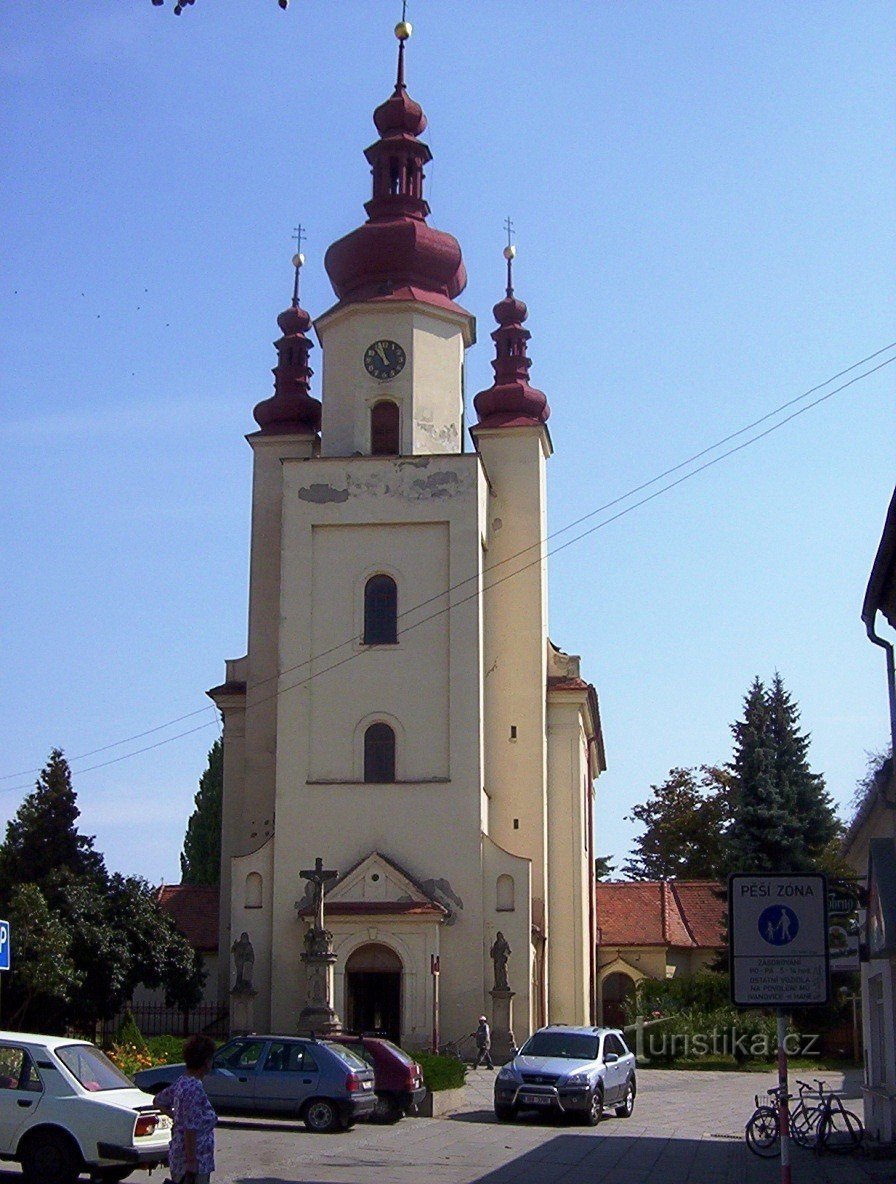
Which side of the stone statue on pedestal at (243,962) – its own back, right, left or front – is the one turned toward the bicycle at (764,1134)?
front

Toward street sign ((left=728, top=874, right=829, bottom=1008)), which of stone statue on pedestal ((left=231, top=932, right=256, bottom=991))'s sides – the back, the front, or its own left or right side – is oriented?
front

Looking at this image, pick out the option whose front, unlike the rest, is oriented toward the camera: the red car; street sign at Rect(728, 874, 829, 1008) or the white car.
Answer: the street sign

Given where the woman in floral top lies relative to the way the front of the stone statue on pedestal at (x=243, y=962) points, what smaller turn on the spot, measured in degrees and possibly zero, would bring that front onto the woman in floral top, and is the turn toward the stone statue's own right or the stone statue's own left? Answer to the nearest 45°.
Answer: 0° — it already faces them

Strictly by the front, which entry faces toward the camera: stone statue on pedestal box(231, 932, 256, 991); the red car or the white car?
the stone statue on pedestal

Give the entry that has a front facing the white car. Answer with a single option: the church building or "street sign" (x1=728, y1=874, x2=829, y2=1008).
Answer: the church building

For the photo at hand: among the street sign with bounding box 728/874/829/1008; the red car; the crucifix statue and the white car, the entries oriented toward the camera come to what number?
2

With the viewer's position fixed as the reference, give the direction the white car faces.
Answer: facing away from the viewer and to the left of the viewer

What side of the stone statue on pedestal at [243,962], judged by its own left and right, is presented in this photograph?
front

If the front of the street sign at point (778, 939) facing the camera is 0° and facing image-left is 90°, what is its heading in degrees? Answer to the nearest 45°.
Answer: approximately 0°

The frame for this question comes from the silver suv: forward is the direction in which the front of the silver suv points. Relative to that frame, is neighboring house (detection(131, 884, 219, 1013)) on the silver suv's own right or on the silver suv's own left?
on the silver suv's own right

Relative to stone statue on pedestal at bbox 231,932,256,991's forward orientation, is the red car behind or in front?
in front
